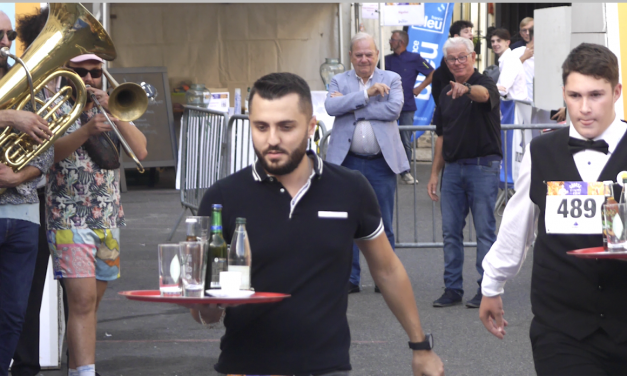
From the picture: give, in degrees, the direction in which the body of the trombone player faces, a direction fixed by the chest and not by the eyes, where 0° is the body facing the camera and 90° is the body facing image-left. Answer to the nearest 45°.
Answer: approximately 315°

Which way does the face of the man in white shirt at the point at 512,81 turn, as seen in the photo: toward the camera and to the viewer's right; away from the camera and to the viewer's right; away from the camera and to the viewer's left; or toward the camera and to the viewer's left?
toward the camera and to the viewer's left

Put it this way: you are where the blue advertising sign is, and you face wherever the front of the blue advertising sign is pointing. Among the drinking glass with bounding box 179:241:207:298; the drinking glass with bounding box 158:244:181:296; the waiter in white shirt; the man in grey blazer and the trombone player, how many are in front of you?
5

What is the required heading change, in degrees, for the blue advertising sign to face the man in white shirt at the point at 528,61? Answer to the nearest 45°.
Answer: approximately 45° to its left

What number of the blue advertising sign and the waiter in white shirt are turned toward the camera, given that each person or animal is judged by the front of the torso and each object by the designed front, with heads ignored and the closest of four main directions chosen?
2

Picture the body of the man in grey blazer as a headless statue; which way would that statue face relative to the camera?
toward the camera

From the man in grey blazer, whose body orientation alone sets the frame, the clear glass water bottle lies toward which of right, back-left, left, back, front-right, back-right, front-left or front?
front

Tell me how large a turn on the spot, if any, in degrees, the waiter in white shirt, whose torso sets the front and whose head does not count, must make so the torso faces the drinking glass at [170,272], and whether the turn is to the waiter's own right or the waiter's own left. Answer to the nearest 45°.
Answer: approximately 45° to the waiter's own right

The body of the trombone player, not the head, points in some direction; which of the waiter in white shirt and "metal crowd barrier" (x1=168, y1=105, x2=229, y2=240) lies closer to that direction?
the waiter in white shirt

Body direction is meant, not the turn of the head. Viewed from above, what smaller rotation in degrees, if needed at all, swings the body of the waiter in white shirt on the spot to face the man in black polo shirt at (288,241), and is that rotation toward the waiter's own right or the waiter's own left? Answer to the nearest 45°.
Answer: approximately 45° to the waiter's own right

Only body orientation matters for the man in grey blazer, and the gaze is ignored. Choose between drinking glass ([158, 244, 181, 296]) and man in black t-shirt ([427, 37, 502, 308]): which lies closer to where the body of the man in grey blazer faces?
the drinking glass

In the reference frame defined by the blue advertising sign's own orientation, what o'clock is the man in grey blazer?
The man in grey blazer is roughly at 12 o'clock from the blue advertising sign.

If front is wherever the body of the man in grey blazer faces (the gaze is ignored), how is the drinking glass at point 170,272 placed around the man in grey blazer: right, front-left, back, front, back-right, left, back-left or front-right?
front

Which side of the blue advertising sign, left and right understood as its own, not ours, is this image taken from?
front
